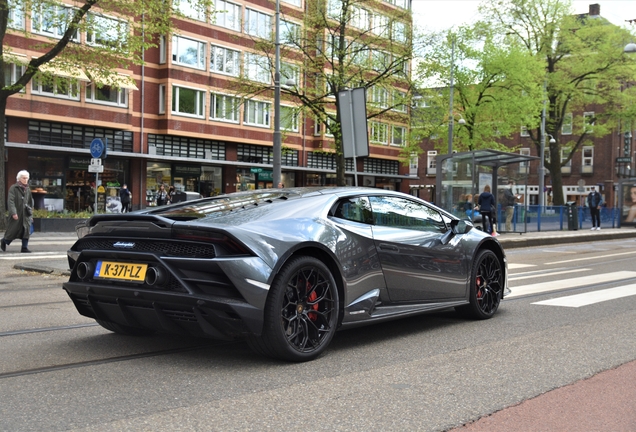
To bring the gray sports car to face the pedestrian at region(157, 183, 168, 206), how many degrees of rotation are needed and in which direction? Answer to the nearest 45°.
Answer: approximately 45° to its left

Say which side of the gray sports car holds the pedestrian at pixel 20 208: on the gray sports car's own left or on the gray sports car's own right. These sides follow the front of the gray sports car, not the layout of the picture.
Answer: on the gray sports car's own left

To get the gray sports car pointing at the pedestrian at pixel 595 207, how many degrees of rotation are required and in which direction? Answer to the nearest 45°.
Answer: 0° — it already faces them

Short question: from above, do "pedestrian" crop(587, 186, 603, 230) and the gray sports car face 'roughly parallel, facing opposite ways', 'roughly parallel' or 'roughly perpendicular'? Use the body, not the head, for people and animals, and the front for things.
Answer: roughly parallel, facing opposite ways

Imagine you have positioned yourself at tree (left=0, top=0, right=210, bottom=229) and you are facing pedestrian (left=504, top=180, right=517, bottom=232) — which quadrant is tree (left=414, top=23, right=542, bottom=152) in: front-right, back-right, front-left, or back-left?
front-left

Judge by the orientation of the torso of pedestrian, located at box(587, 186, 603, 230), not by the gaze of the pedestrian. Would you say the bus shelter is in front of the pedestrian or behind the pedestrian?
in front

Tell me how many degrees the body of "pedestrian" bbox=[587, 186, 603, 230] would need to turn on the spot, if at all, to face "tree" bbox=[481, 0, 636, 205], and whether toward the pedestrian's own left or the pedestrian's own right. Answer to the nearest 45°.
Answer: approximately 180°

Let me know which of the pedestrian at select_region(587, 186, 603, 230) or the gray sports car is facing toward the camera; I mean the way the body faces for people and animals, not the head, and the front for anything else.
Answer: the pedestrian

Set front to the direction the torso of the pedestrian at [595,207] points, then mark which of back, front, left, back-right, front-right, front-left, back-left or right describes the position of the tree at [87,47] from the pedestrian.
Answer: front-right

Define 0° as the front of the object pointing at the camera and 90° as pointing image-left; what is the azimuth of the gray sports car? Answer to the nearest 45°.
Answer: approximately 225°

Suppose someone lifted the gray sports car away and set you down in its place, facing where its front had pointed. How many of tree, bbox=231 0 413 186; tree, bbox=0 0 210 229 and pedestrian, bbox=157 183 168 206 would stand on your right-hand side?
0

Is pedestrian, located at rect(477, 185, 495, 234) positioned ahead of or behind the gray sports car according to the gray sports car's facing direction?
ahead

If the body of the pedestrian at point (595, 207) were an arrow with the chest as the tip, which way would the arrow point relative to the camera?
toward the camera

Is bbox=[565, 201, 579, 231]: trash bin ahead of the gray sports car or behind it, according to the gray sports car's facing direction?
ahead

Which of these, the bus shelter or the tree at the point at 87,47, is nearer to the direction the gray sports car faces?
the bus shelter

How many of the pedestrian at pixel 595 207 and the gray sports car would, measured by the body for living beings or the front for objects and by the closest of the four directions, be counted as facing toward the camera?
1
